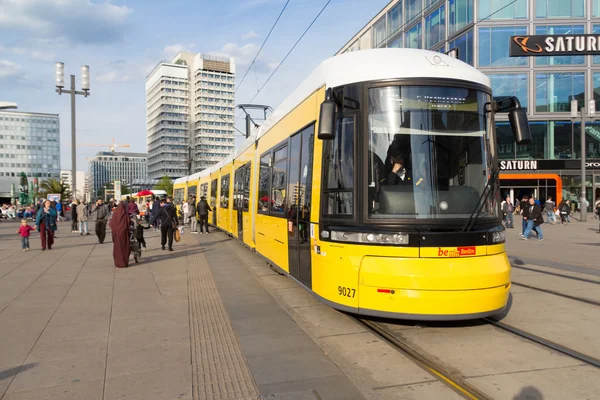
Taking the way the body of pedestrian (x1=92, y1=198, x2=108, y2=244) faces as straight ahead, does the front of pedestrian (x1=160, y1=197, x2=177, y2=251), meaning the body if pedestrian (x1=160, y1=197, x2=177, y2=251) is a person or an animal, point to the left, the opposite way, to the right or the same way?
the opposite way

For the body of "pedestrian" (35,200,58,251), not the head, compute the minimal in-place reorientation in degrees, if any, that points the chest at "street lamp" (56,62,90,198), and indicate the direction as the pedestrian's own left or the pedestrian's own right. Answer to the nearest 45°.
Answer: approximately 180°

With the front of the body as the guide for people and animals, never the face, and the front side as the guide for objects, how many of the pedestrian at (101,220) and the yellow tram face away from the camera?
0

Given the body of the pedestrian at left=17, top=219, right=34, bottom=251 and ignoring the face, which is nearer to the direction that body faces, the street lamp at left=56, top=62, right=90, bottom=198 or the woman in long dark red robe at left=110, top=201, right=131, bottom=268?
the woman in long dark red robe

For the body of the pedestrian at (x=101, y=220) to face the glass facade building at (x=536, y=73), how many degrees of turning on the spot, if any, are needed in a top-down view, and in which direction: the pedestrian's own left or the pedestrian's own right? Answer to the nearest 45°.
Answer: approximately 90° to the pedestrian's own left

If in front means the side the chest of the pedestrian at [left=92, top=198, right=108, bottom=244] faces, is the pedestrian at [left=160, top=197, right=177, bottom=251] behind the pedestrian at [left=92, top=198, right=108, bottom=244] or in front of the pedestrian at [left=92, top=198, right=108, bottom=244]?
in front

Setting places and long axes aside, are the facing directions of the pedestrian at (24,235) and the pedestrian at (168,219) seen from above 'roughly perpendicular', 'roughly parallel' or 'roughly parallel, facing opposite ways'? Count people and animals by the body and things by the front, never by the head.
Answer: roughly parallel, facing opposite ways

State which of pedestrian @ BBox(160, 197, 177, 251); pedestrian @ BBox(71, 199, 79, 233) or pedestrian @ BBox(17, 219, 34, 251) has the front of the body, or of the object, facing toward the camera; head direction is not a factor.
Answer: pedestrian @ BBox(17, 219, 34, 251)

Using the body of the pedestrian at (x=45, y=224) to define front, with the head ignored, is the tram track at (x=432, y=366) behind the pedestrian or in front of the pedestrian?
in front

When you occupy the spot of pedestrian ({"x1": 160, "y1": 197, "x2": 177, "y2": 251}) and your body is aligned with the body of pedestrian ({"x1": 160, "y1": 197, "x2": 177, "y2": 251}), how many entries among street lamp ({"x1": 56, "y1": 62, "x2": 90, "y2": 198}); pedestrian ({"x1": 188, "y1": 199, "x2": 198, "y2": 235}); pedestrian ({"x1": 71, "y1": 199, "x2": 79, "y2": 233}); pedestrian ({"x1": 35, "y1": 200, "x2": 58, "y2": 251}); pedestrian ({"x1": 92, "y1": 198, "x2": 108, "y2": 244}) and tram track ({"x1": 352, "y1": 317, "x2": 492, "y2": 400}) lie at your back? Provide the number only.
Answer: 1

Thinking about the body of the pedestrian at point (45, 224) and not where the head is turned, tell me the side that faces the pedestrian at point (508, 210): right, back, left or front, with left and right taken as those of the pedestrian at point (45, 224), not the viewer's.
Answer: left

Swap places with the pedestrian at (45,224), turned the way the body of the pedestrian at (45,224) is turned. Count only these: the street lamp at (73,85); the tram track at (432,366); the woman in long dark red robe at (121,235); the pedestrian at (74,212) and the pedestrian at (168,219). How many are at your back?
2

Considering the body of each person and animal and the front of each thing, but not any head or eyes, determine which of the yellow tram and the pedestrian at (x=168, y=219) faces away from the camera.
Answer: the pedestrian

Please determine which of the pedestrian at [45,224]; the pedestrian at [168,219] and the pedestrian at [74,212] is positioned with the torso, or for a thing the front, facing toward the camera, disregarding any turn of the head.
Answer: the pedestrian at [45,224]

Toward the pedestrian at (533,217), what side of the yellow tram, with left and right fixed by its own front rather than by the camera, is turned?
left

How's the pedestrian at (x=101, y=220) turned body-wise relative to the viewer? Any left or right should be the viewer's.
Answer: facing the viewer
